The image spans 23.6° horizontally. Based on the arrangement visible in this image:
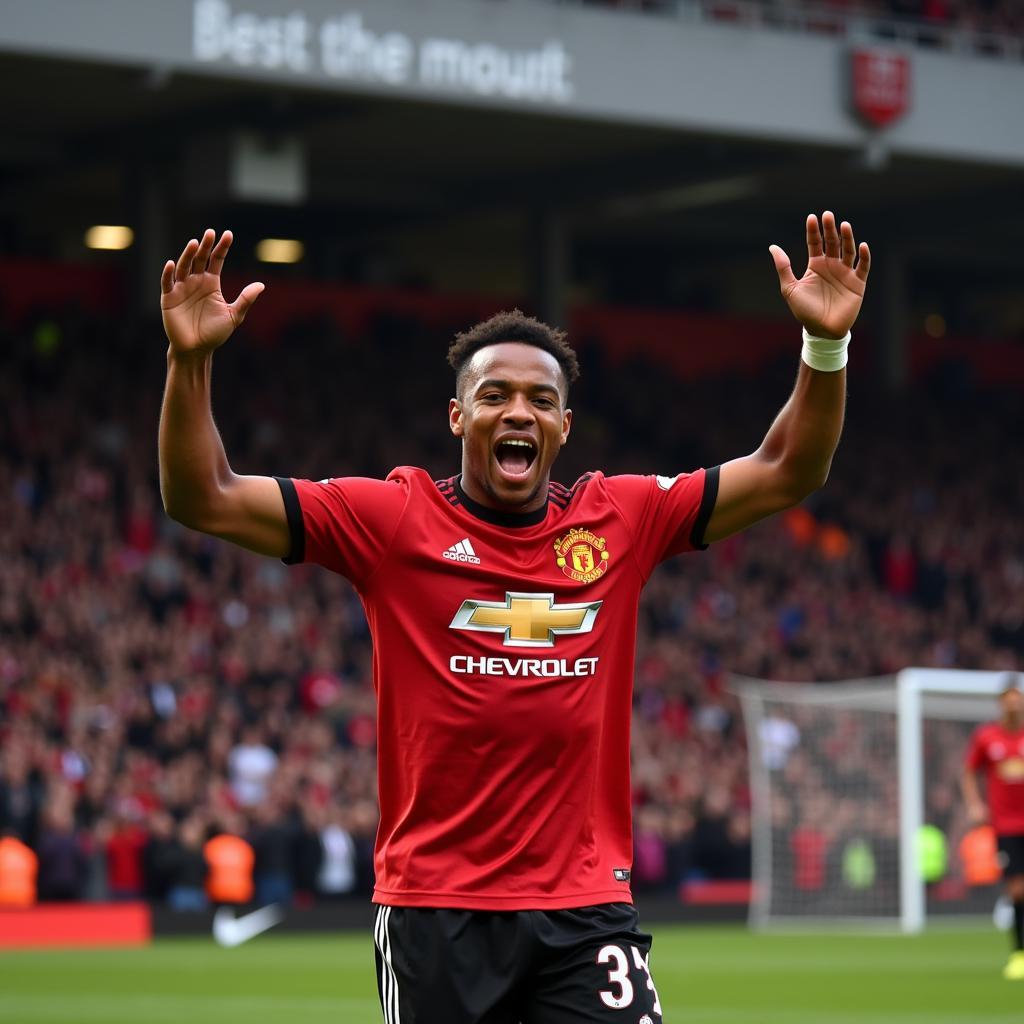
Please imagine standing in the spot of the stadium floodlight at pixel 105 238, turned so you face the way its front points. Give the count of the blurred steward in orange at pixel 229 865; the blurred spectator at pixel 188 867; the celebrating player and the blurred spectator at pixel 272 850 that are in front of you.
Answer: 4

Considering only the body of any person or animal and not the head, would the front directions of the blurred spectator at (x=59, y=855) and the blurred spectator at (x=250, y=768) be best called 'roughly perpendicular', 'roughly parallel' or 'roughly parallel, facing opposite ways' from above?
roughly parallel

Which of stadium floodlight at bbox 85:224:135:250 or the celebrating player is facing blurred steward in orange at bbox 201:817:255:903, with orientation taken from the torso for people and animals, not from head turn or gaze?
the stadium floodlight

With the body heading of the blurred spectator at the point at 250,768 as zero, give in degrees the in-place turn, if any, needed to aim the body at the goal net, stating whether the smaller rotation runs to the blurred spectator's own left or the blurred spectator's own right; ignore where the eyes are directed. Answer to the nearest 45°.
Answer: approximately 90° to the blurred spectator's own left

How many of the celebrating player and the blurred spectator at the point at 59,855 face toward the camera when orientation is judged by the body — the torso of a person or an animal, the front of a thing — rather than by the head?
2

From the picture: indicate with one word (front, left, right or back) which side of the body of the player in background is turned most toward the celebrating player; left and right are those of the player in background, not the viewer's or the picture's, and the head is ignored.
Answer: front

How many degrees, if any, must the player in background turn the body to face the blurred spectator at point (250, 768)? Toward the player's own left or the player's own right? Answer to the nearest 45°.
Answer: approximately 135° to the player's own right

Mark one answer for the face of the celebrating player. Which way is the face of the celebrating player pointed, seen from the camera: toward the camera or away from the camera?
toward the camera

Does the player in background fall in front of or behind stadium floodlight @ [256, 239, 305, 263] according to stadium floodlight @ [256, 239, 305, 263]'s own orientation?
in front

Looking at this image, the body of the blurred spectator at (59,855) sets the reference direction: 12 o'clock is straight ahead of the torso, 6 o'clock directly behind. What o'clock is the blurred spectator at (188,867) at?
the blurred spectator at (188,867) is roughly at 8 o'clock from the blurred spectator at (59,855).

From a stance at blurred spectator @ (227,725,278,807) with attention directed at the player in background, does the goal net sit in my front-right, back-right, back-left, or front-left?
front-left

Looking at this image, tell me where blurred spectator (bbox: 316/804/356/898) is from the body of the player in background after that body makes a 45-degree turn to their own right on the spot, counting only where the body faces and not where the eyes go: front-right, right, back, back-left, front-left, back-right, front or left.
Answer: right

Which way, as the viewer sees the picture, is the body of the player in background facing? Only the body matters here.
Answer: toward the camera

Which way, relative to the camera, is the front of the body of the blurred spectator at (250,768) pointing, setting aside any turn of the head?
toward the camera
